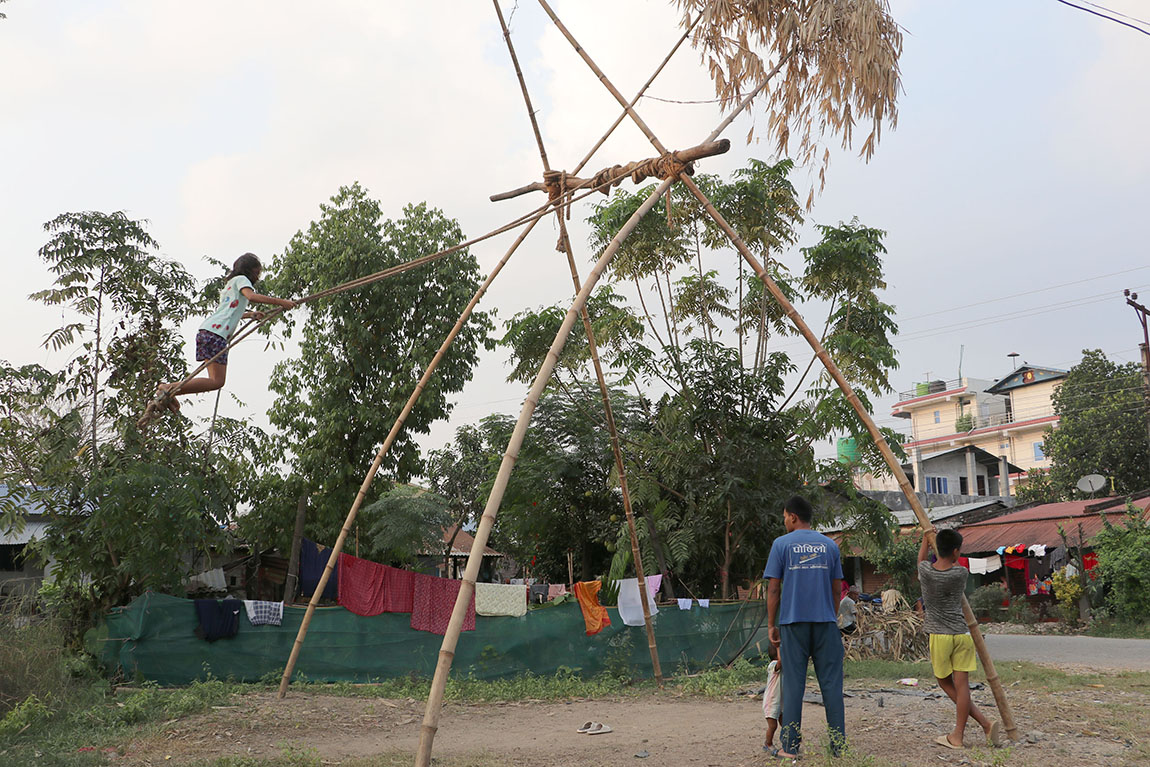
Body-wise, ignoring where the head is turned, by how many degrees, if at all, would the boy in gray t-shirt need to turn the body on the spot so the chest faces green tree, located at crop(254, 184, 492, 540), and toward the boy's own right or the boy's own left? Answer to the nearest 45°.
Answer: approximately 45° to the boy's own left

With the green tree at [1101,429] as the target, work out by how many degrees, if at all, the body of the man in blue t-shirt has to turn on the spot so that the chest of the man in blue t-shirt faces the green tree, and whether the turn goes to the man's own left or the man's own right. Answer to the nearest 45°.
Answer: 0° — they already face it

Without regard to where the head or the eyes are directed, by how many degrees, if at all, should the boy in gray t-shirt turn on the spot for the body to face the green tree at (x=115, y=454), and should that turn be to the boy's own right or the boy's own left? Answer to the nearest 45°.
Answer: approximately 90° to the boy's own left

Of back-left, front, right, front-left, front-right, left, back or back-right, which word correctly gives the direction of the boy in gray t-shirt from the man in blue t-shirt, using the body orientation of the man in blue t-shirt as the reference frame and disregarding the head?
front-right

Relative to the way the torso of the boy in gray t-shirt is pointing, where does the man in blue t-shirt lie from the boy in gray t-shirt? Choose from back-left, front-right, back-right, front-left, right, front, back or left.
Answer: back-left

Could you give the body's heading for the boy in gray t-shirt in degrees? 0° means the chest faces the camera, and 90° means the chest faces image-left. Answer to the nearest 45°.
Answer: approximately 180°

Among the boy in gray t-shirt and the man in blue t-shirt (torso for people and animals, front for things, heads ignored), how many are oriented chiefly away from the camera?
2

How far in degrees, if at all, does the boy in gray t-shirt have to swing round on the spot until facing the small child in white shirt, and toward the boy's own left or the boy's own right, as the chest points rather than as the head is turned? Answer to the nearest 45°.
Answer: approximately 135° to the boy's own left

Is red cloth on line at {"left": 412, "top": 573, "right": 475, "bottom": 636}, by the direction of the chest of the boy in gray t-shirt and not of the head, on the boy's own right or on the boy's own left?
on the boy's own left

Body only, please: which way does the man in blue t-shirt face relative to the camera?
away from the camera

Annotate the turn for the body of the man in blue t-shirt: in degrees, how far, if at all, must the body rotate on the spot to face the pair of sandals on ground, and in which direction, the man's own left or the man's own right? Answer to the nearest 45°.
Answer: approximately 45° to the man's own left

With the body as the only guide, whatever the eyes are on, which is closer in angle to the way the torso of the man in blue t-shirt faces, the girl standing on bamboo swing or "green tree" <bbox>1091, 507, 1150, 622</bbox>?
the green tree

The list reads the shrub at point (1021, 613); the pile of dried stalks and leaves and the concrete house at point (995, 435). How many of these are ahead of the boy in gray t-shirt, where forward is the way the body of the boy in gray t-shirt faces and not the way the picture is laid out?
3
